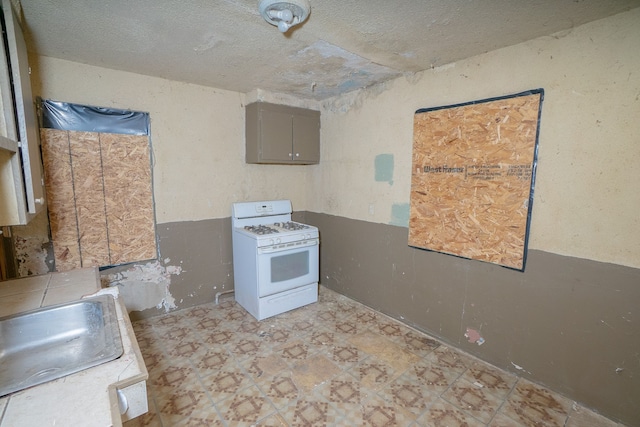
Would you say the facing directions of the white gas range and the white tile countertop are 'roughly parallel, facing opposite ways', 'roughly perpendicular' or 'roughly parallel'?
roughly perpendicular

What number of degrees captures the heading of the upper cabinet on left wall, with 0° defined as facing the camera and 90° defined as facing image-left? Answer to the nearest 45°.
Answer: approximately 270°

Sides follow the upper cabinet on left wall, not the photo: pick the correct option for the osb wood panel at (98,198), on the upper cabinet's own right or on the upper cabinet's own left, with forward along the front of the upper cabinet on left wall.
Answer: on the upper cabinet's own left

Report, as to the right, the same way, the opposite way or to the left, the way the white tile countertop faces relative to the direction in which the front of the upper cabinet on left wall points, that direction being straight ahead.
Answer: the same way

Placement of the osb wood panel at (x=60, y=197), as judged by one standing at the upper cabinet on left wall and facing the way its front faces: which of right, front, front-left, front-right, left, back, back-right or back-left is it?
left

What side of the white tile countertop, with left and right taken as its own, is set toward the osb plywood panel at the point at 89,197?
left

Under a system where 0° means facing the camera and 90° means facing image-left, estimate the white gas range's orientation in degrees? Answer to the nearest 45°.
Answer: approximately 315°

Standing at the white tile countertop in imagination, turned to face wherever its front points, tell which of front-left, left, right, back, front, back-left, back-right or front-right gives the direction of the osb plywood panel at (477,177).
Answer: front

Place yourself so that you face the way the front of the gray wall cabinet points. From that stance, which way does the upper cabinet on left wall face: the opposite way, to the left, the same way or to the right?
to the left

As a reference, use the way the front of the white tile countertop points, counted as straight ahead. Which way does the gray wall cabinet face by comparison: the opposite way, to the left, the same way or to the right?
to the right

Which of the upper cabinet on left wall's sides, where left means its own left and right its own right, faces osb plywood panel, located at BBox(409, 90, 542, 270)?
front

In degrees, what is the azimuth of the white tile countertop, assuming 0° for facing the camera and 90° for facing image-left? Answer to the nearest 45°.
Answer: approximately 270°

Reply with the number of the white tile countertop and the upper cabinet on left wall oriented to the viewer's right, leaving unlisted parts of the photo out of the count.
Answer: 2

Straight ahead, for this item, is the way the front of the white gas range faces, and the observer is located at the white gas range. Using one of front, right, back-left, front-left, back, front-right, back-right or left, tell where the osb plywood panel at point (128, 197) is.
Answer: back-right

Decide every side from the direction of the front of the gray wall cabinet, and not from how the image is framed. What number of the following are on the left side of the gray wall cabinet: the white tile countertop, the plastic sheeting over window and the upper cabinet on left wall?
0

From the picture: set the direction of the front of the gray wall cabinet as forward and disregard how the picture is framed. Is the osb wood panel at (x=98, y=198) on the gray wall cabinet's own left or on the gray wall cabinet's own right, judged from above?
on the gray wall cabinet's own right

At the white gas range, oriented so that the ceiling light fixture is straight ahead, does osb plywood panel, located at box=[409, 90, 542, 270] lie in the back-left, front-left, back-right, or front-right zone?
front-left
